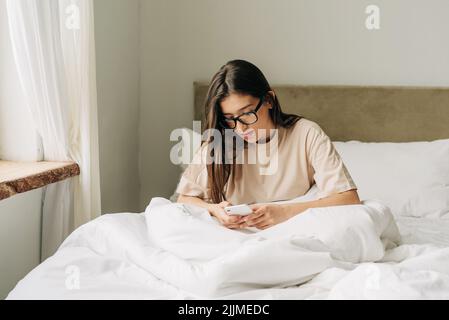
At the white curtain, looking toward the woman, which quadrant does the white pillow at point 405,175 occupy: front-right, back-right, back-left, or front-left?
front-left

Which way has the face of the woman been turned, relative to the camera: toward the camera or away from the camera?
toward the camera

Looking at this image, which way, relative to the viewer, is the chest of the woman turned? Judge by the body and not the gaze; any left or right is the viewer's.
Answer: facing the viewer and to the left of the viewer
